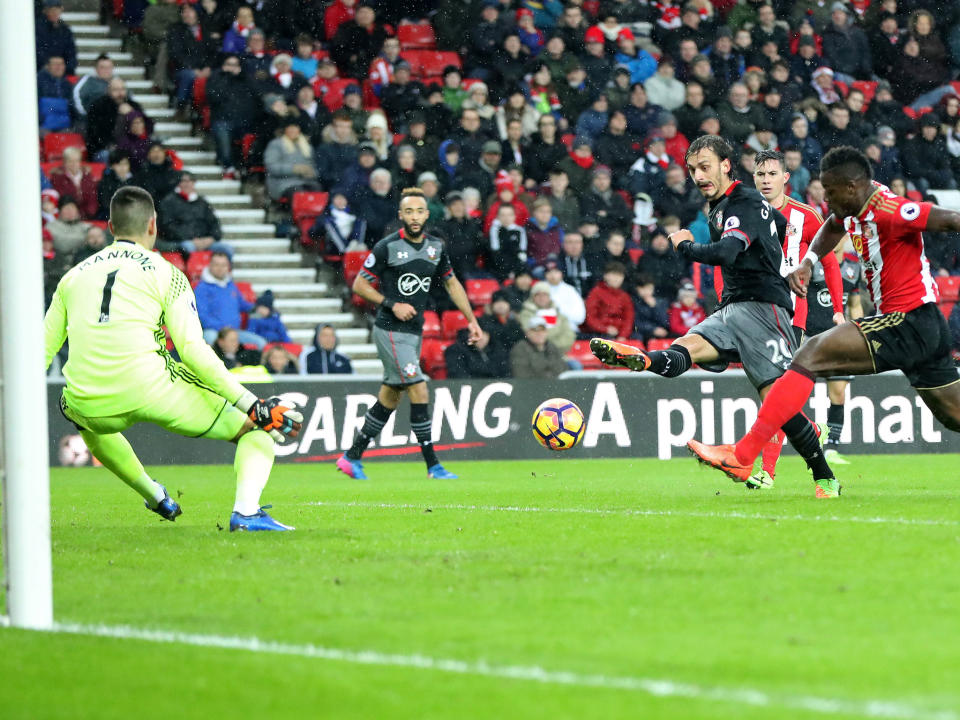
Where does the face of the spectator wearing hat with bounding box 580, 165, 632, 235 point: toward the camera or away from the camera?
toward the camera

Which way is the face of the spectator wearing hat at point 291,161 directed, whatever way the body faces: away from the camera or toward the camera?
toward the camera

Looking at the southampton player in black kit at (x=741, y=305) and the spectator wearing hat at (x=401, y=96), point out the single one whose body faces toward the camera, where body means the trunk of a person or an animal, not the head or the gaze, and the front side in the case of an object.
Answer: the spectator wearing hat

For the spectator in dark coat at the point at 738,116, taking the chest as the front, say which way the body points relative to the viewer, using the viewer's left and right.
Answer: facing the viewer

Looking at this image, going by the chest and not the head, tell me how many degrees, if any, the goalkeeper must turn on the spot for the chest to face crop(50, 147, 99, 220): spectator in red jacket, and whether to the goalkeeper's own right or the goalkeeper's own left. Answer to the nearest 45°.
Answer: approximately 45° to the goalkeeper's own left

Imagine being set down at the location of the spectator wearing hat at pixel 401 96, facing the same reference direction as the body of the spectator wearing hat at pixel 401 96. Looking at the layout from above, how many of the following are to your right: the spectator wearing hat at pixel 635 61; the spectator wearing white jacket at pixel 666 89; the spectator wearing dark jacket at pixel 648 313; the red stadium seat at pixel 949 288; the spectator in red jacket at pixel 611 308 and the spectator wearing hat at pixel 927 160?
0

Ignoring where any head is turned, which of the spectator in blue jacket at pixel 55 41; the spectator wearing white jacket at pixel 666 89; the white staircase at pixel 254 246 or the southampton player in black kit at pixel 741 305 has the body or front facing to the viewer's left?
the southampton player in black kit

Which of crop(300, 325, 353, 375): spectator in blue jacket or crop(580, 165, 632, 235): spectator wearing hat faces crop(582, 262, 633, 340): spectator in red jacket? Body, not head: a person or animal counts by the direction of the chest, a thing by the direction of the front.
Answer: the spectator wearing hat

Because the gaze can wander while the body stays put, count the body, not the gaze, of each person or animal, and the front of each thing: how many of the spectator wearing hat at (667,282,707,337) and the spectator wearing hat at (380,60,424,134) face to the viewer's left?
0

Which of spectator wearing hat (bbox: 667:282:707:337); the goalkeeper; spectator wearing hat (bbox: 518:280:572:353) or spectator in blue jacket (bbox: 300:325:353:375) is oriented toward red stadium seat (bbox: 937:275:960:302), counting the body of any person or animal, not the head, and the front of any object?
the goalkeeper

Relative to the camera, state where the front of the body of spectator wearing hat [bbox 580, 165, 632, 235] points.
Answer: toward the camera

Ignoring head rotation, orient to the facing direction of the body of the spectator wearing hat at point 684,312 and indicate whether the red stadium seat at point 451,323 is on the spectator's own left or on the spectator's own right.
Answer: on the spectator's own right

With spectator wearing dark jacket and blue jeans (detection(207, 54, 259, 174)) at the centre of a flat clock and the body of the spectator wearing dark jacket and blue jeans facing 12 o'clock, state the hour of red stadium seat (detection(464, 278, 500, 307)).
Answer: The red stadium seat is roughly at 10 o'clock from the spectator wearing dark jacket and blue jeans.

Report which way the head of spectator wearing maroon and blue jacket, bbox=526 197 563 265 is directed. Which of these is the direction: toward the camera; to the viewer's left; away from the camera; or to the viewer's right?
toward the camera

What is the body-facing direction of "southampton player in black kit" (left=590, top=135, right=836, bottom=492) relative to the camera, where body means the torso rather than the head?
to the viewer's left

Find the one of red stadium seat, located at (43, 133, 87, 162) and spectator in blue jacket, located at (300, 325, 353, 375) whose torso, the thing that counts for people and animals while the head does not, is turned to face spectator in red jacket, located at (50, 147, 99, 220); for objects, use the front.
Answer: the red stadium seat

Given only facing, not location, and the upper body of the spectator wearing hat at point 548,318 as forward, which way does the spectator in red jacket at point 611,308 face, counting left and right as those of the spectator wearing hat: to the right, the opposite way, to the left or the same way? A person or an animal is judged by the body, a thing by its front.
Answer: the same way

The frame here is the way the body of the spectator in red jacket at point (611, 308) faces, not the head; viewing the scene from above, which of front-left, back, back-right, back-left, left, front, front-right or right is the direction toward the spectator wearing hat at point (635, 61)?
back

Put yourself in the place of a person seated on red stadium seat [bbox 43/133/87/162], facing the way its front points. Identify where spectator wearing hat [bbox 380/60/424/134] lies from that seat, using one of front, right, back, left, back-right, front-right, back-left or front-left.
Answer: left

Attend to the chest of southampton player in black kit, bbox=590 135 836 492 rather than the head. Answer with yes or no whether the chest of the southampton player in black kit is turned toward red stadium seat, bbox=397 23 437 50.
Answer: no

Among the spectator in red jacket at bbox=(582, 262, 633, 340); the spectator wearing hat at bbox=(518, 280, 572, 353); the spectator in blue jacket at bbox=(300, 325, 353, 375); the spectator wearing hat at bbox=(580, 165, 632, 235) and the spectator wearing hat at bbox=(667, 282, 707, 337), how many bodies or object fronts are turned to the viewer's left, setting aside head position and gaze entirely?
0

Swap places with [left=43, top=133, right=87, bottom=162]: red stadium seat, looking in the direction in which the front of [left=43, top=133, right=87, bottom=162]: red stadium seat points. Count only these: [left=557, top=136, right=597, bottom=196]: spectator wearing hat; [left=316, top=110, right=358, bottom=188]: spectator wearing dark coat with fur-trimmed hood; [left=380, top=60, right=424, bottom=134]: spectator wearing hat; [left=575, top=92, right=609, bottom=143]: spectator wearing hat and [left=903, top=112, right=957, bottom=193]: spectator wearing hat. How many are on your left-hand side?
5

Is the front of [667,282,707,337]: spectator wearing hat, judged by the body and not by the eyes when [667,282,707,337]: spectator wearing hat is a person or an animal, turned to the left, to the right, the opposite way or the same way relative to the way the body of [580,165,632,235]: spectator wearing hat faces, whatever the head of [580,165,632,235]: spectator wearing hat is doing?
the same way

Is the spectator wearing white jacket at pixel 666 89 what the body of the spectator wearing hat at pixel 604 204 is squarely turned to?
no
